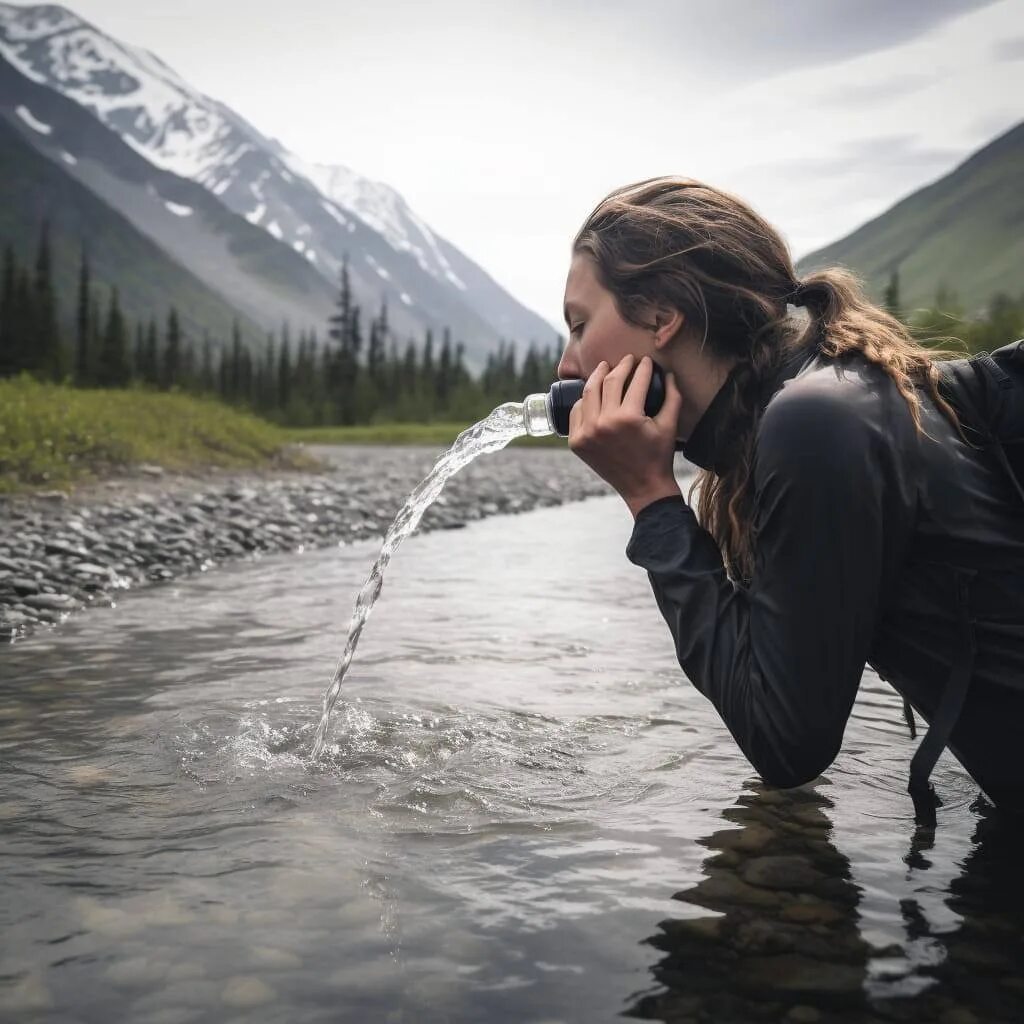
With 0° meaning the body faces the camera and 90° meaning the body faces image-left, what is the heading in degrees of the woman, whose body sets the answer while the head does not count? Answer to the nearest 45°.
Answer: approximately 90°

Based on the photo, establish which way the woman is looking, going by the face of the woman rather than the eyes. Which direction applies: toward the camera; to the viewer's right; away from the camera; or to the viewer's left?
to the viewer's left

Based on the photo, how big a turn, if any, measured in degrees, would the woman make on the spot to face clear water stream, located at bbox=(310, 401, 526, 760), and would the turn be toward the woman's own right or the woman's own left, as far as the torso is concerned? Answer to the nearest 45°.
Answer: approximately 45° to the woman's own right
